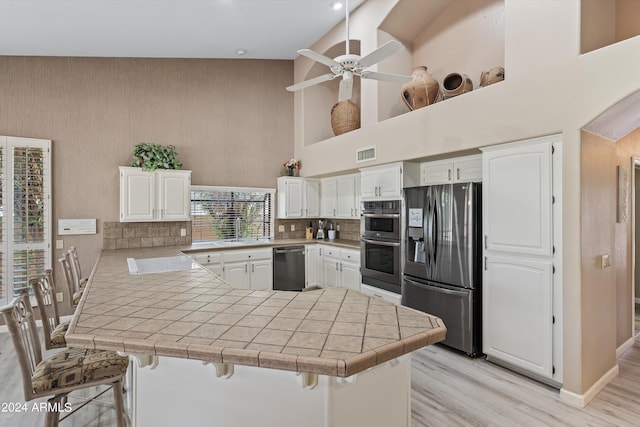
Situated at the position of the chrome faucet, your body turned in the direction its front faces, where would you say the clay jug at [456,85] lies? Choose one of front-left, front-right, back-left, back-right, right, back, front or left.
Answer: front-left

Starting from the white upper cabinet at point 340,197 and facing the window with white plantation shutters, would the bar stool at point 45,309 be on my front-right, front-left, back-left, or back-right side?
front-left

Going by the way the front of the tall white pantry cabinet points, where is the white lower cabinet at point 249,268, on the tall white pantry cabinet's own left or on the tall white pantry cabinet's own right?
on the tall white pantry cabinet's own right

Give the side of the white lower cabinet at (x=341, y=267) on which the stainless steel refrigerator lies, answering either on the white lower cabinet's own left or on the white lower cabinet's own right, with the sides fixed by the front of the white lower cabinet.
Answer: on the white lower cabinet's own left

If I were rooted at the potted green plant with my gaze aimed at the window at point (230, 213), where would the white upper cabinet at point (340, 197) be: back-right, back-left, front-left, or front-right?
front-right

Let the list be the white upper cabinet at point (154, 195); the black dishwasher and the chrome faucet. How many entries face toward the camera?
3

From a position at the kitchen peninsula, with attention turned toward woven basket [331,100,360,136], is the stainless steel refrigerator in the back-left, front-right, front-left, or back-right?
front-right

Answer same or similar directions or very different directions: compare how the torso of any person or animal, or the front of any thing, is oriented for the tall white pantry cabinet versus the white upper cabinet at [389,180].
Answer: same or similar directions

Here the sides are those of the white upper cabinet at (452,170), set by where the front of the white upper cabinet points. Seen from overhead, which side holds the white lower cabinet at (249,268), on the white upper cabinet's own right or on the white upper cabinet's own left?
on the white upper cabinet's own right

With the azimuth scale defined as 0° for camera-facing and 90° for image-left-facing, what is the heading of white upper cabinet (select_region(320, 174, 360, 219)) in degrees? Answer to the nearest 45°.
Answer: approximately 45°

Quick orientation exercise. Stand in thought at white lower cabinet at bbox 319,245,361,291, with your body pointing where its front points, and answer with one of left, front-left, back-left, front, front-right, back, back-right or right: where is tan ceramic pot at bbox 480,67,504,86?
left

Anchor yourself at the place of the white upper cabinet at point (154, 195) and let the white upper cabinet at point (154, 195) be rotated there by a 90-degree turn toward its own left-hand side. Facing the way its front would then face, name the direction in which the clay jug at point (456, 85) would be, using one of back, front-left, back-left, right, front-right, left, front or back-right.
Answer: front-right

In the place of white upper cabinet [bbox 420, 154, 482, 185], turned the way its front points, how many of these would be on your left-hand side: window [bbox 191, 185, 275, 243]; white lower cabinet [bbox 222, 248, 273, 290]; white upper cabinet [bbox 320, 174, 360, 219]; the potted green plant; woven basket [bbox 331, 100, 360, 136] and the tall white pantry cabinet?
1

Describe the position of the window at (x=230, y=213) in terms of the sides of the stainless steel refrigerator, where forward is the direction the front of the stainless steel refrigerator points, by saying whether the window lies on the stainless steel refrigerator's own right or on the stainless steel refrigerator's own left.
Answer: on the stainless steel refrigerator's own right

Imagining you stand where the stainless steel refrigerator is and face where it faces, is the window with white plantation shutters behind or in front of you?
in front

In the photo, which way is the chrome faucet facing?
toward the camera

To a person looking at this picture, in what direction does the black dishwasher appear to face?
facing the viewer
